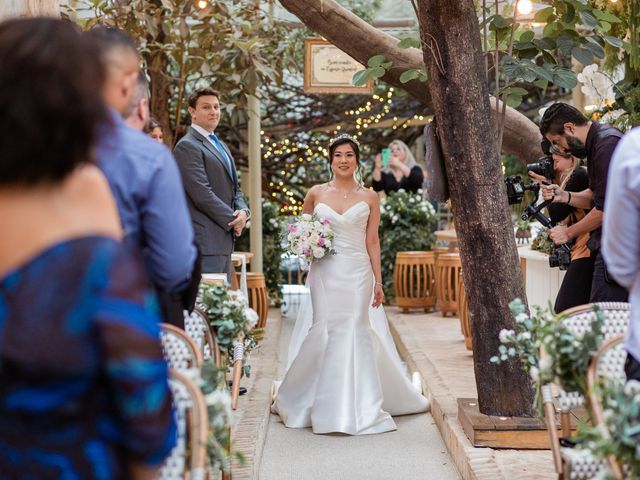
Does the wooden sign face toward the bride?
yes

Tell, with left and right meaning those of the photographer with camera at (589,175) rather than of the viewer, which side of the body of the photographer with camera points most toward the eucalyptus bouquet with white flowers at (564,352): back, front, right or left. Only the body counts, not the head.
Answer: left

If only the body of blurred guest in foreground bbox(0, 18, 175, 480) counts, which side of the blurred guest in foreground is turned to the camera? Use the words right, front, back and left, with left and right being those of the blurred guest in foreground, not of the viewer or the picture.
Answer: back

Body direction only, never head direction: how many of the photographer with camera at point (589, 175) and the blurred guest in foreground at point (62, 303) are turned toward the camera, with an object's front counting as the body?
0

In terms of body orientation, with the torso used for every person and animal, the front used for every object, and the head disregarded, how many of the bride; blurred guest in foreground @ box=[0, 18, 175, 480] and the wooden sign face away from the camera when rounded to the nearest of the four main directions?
1

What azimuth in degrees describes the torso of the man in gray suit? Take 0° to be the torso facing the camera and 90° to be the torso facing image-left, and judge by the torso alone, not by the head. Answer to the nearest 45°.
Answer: approximately 315°

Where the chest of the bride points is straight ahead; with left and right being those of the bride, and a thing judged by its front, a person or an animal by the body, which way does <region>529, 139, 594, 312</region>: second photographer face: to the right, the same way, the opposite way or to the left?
to the right

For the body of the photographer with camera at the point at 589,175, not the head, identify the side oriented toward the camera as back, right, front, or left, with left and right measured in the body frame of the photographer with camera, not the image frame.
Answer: left

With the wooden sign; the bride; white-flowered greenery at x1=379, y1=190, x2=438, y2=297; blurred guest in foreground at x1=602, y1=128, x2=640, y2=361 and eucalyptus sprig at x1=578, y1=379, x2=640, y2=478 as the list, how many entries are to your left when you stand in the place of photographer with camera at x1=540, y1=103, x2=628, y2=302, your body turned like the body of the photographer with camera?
2

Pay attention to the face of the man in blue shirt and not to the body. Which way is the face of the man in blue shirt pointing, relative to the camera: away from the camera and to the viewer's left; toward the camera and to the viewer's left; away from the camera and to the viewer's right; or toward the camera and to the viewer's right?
away from the camera and to the viewer's right

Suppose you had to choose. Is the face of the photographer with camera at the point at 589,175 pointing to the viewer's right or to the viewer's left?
to the viewer's left

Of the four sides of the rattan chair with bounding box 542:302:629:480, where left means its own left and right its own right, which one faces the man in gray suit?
right

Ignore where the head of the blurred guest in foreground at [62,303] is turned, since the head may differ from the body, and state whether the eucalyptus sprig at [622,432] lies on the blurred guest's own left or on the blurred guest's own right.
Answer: on the blurred guest's own right

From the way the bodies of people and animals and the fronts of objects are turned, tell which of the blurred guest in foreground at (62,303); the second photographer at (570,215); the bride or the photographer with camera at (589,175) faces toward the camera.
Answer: the bride

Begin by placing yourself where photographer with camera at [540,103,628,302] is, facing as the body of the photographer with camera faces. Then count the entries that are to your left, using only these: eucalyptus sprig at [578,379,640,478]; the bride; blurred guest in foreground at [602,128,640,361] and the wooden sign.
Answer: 2

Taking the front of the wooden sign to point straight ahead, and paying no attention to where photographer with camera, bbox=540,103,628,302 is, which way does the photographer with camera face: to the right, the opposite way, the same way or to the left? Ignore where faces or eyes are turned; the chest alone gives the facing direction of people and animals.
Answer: to the right

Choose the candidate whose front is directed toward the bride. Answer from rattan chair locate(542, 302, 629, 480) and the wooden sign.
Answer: the wooden sign

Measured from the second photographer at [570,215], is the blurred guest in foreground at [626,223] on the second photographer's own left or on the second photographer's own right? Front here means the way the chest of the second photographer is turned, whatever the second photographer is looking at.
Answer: on the second photographer's own left
